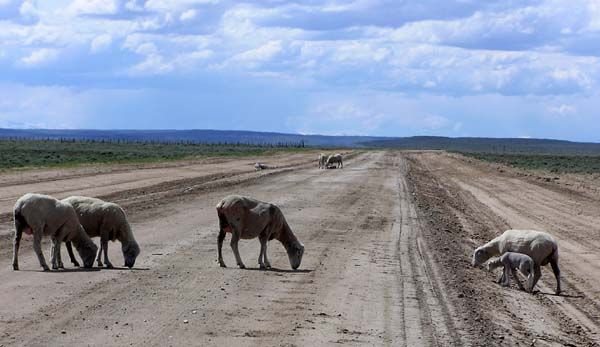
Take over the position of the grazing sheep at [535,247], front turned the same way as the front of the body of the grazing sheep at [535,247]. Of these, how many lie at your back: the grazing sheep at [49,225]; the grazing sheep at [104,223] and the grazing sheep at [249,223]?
0

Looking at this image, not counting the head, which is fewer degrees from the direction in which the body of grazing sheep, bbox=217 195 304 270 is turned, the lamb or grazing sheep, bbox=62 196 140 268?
the lamb

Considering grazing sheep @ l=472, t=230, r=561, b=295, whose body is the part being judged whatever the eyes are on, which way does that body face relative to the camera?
to the viewer's left

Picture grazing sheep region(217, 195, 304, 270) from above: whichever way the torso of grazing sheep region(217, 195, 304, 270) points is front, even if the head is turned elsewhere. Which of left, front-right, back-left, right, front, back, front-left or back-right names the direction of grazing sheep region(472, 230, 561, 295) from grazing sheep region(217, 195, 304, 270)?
front

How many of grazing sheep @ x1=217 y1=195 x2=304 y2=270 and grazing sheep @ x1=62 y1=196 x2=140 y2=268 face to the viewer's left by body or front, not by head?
0

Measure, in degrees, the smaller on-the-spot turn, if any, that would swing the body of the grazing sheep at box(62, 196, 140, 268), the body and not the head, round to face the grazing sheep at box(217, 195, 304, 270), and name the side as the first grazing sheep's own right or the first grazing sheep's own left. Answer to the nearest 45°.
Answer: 0° — it already faces it

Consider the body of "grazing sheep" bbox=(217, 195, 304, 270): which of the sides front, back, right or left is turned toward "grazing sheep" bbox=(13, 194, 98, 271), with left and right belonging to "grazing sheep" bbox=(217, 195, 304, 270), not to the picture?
back

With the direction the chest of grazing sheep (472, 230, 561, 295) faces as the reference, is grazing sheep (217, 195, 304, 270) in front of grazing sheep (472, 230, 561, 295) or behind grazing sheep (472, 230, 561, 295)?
in front

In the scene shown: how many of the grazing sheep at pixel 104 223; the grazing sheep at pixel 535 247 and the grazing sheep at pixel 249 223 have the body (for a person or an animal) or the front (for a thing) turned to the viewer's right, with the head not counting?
2

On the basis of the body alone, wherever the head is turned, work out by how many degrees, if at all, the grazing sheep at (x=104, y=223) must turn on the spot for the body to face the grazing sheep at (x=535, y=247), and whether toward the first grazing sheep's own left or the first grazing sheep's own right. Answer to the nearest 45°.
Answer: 0° — it already faces it

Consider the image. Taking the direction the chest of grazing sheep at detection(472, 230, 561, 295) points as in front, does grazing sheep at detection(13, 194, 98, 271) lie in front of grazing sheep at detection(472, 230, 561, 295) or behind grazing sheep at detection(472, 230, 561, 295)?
in front

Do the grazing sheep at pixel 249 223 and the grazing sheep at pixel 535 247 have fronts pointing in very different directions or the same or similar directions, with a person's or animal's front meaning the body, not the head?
very different directions

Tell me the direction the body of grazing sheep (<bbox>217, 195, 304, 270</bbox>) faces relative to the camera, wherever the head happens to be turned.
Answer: to the viewer's right

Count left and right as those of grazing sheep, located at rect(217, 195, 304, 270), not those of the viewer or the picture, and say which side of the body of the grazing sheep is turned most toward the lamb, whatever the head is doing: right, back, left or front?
front

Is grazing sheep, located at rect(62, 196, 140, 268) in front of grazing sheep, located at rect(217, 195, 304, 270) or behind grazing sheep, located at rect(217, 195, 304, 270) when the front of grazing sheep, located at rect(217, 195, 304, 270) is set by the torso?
behind

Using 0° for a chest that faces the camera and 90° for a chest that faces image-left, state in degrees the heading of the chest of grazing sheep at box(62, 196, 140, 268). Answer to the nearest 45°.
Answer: approximately 270°

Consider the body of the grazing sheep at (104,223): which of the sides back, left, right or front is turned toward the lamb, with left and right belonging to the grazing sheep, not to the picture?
front
